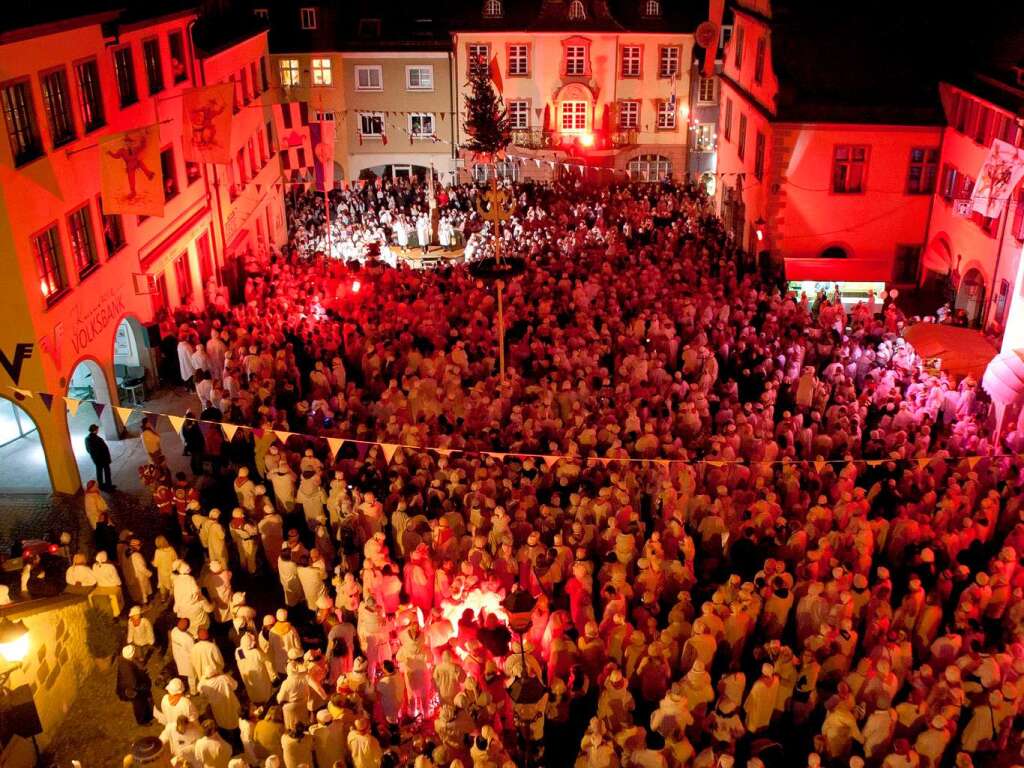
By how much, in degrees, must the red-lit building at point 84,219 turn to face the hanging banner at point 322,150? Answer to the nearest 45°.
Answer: approximately 90° to its left

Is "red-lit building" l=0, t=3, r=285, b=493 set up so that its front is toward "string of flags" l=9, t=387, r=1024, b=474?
yes

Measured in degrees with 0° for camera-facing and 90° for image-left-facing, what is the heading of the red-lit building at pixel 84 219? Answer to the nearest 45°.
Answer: approximately 315°

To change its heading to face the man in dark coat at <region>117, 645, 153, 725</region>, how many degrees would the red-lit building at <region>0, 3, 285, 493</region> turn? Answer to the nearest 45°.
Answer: approximately 45° to its right
